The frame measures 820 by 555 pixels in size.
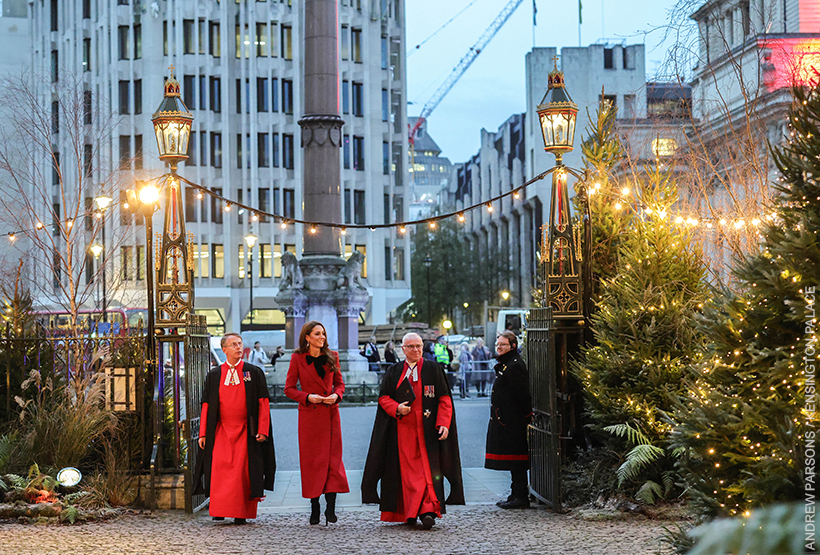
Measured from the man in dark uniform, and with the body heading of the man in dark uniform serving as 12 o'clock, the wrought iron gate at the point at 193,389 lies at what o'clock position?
The wrought iron gate is roughly at 12 o'clock from the man in dark uniform.

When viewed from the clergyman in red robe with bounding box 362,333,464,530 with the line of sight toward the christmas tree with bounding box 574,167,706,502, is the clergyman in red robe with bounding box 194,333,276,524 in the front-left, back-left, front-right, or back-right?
back-left

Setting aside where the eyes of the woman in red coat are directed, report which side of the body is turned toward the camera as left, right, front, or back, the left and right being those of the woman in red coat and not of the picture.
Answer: front

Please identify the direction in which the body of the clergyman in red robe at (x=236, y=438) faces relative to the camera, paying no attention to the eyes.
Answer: toward the camera

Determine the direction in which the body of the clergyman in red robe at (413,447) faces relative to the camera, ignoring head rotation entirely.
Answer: toward the camera

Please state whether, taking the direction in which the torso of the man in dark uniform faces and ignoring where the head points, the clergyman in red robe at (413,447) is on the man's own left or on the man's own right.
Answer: on the man's own left

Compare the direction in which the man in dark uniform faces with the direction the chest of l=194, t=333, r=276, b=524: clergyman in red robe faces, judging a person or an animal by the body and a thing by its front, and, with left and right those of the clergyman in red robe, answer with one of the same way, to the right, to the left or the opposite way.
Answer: to the right

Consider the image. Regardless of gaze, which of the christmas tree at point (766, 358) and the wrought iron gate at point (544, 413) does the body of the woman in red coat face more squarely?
the christmas tree

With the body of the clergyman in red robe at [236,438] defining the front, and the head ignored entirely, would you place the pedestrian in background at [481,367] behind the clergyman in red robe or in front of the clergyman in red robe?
behind

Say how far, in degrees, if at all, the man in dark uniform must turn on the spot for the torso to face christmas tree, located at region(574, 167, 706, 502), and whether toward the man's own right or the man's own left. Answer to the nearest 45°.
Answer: approximately 180°

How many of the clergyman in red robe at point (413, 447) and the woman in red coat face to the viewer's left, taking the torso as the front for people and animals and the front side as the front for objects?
0

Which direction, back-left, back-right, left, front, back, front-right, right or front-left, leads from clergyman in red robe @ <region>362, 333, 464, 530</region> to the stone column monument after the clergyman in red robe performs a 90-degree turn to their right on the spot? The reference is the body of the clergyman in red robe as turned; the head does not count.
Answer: right

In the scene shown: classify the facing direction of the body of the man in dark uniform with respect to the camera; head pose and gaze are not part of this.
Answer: to the viewer's left

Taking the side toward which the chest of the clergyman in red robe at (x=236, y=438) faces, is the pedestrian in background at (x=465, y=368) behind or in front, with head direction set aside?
behind

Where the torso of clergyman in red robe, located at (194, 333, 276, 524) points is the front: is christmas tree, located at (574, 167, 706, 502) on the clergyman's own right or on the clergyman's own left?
on the clergyman's own left

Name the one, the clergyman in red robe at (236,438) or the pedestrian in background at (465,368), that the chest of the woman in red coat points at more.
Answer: the clergyman in red robe
